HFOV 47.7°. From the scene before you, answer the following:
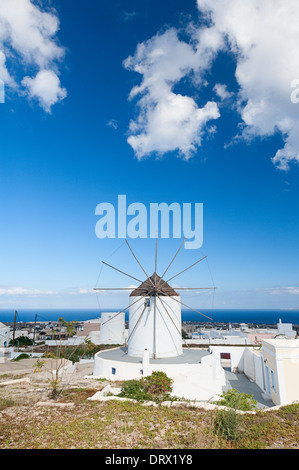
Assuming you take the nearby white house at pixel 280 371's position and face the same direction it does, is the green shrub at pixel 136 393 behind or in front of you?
in front

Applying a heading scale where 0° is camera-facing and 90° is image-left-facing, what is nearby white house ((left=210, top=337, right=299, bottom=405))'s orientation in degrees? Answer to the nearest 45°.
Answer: approximately 90°

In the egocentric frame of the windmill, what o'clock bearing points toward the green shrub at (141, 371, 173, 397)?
The green shrub is roughly at 12 o'clock from the windmill.

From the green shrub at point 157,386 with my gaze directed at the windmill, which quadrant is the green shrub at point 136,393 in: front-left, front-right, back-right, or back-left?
back-left

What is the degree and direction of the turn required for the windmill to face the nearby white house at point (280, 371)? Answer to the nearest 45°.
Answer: approximately 45° to its left

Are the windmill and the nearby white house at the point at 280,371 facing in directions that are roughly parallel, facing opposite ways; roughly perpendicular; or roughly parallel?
roughly perpendicular

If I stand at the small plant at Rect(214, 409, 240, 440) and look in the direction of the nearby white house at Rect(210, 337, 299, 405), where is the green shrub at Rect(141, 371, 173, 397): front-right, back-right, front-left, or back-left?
front-left

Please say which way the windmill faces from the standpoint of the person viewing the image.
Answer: facing the viewer

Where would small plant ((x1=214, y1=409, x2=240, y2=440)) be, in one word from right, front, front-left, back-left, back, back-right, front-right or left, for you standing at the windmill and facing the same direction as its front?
front

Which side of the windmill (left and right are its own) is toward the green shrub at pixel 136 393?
front

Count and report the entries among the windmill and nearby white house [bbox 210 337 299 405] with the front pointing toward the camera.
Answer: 1

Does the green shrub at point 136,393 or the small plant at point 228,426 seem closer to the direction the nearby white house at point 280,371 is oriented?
the green shrub

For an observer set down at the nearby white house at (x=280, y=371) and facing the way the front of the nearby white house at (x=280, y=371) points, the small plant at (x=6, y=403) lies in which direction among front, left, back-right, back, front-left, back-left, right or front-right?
front-left

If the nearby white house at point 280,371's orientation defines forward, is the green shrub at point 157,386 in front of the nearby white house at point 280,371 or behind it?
in front

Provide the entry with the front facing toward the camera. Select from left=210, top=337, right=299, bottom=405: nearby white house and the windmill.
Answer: the windmill
